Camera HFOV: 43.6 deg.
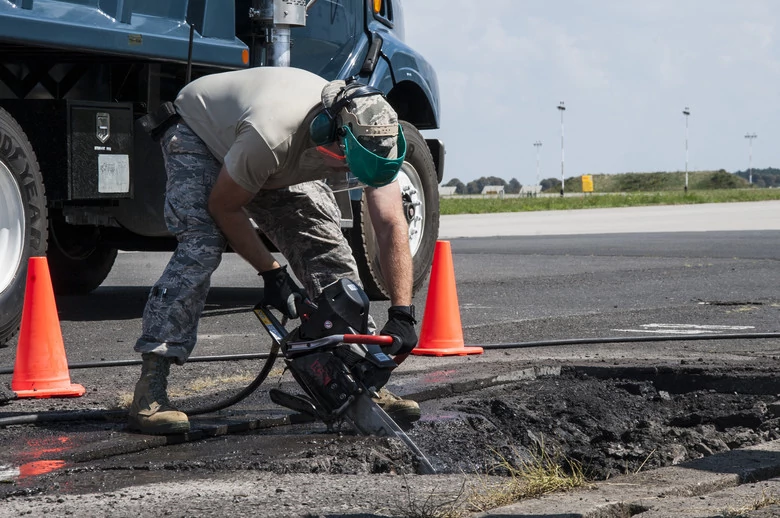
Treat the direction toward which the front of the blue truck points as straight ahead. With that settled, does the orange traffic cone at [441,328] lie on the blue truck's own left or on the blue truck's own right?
on the blue truck's own right

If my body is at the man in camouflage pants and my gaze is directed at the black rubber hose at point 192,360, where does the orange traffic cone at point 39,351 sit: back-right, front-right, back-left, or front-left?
front-left

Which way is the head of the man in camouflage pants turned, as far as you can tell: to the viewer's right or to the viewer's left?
to the viewer's right

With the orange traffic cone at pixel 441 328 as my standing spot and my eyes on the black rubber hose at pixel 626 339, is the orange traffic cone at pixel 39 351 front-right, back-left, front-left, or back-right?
back-right

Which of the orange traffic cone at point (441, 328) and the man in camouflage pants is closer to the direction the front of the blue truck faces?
the orange traffic cone

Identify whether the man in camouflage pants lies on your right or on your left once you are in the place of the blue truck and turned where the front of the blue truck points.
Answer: on your right

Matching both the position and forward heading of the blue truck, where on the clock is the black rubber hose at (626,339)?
The black rubber hose is roughly at 2 o'clock from the blue truck.

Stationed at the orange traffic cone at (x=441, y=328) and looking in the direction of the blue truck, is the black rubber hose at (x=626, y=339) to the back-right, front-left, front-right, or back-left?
back-right

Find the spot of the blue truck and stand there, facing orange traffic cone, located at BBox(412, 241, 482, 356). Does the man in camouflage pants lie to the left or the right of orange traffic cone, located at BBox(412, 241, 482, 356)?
right

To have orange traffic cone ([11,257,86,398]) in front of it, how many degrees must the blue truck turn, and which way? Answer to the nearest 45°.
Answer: approximately 135° to its right

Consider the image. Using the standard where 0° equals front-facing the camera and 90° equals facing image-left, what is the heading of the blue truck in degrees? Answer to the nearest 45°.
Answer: approximately 225°
